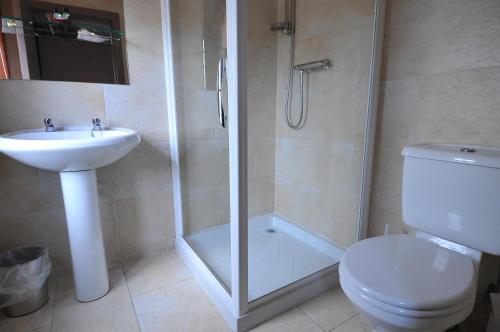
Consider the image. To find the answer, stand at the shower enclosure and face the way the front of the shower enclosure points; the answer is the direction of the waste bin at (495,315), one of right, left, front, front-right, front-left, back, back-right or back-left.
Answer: left

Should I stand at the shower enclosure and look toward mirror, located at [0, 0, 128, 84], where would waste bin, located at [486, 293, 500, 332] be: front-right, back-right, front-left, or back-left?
back-left

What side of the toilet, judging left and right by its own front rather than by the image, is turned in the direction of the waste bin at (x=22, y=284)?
front

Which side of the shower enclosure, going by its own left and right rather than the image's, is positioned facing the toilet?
left

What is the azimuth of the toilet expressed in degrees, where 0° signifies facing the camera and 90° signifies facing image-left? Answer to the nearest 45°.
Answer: approximately 45°

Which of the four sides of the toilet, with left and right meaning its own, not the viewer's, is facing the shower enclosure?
right

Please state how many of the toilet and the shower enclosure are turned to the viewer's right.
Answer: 0
